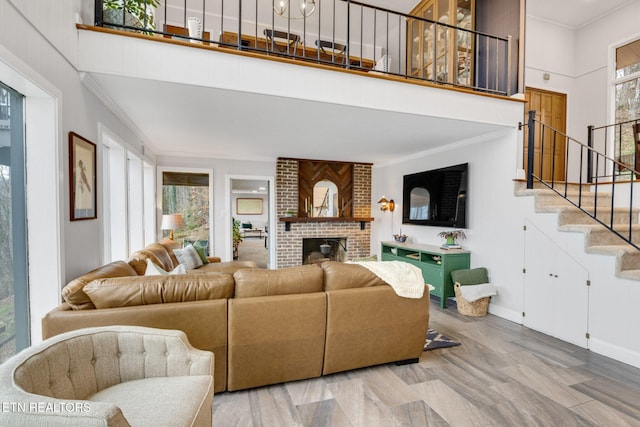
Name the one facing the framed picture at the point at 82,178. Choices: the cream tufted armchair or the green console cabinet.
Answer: the green console cabinet

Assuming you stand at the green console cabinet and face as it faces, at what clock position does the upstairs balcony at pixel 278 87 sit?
The upstairs balcony is roughly at 12 o'clock from the green console cabinet.

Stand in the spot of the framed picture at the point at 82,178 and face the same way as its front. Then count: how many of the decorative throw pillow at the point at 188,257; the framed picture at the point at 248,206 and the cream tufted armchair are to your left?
2

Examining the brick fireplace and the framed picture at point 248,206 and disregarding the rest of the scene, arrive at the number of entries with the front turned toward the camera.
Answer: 2

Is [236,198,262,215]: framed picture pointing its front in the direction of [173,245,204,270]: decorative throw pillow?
yes

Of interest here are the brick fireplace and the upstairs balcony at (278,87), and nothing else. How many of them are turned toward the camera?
2

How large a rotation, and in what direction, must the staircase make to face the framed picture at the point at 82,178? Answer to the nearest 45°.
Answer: approximately 90° to its right

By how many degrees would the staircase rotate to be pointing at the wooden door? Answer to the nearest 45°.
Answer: approximately 135° to its left

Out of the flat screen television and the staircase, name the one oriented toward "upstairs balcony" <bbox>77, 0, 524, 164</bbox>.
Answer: the flat screen television

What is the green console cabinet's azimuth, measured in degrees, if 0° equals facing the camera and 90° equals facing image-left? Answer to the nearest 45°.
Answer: approximately 45°

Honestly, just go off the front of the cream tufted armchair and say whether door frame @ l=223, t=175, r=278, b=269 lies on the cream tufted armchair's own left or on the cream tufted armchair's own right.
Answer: on the cream tufted armchair's own left
